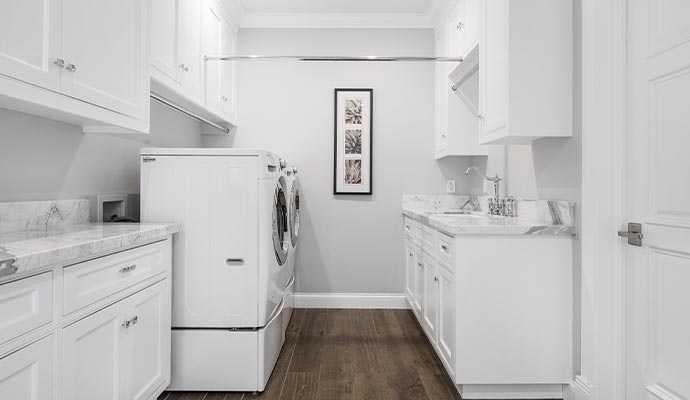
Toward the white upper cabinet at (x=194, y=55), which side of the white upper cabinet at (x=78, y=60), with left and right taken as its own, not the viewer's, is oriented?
left

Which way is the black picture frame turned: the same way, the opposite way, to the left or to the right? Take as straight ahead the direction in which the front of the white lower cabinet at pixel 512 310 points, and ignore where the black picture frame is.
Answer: to the left

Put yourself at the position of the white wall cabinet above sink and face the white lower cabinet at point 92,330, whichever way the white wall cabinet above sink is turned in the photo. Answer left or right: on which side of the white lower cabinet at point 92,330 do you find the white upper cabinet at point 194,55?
right

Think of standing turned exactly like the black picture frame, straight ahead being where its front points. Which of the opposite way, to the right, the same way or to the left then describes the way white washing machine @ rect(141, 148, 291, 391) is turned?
to the left

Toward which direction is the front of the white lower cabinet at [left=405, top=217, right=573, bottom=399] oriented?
to the viewer's left

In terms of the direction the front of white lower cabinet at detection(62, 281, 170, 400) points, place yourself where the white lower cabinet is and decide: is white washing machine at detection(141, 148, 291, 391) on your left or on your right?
on your left

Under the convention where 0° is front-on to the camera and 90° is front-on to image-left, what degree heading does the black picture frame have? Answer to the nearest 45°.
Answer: approximately 0°

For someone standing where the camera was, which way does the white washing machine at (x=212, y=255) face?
facing to the right of the viewer

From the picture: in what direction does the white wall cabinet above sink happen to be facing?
to the viewer's left

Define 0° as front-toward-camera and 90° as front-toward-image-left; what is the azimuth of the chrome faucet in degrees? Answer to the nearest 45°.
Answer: approximately 90°
